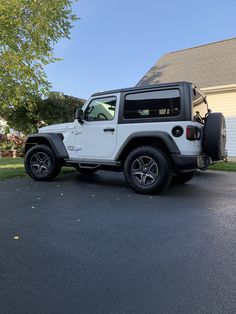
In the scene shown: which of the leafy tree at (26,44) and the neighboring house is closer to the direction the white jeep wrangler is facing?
the leafy tree

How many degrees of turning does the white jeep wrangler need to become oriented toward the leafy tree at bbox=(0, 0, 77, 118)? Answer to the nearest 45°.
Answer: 0° — it already faces it

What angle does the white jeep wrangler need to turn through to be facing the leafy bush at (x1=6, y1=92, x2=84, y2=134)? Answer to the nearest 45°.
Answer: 0° — it already faces it

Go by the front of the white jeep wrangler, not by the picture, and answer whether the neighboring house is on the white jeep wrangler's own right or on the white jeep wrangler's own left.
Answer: on the white jeep wrangler's own right

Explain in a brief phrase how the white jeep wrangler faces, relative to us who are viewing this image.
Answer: facing away from the viewer and to the left of the viewer

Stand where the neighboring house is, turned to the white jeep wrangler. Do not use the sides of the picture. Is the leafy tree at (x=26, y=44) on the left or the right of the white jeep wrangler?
right

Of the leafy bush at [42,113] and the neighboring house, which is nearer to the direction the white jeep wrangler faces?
the leafy bush
